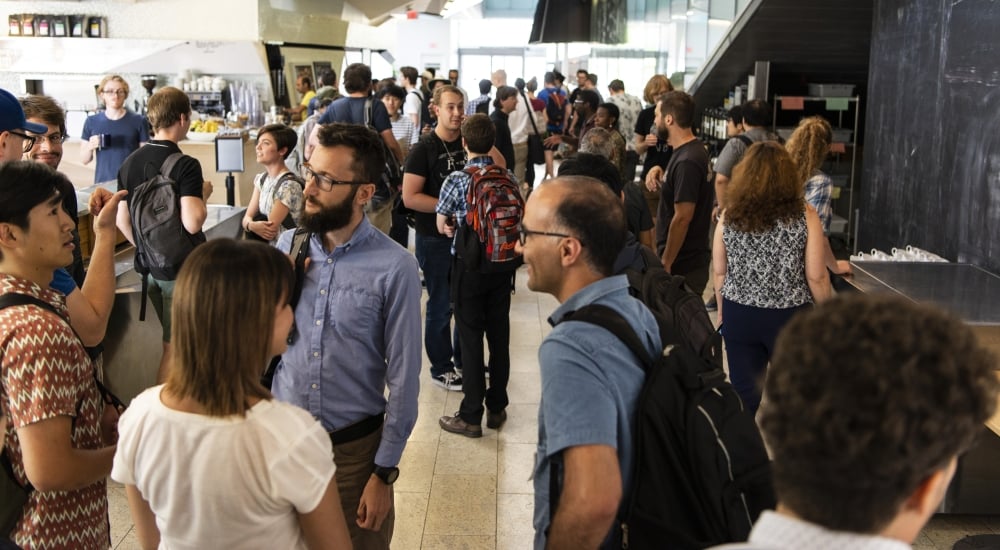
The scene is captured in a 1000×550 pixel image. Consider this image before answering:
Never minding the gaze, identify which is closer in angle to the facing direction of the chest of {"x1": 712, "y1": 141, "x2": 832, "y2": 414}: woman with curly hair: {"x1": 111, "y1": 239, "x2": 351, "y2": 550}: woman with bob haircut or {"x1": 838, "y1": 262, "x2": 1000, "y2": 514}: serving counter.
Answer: the serving counter

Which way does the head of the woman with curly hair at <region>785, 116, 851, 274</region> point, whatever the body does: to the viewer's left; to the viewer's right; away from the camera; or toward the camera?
away from the camera

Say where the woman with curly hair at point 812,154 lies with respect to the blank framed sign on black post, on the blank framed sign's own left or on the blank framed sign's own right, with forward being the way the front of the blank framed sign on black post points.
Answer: on the blank framed sign's own left

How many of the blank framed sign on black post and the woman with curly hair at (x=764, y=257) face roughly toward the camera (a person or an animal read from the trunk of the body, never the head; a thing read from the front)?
1

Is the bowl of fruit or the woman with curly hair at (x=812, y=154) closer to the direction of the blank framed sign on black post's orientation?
the woman with curly hair

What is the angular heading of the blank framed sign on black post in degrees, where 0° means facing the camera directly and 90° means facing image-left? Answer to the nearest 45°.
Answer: approximately 0°

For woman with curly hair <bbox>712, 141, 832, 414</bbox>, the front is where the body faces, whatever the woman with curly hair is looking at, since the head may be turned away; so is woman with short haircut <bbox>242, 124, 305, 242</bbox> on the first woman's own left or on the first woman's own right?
on the first woman's own left

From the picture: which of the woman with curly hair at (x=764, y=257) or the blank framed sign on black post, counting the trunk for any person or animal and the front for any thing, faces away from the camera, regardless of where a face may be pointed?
the woman with curly hair

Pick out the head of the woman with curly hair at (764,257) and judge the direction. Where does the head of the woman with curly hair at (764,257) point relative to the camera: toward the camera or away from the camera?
away from the camera

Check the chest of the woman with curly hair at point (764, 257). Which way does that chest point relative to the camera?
away from the camera

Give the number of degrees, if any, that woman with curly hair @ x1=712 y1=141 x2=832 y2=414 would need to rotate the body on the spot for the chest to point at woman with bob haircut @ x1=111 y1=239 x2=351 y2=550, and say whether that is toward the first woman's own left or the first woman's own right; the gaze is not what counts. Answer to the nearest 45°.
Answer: approximately 180°

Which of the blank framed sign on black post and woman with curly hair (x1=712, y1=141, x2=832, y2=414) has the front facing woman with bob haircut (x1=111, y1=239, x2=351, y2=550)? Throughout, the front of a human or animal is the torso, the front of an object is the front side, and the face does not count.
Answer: the blank framed sign on black post
